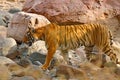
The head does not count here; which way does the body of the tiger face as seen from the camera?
to the viewer's left

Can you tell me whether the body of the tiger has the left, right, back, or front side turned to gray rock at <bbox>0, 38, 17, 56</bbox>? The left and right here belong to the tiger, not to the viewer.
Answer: front

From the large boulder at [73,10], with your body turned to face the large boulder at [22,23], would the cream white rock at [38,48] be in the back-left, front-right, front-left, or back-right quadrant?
front-left

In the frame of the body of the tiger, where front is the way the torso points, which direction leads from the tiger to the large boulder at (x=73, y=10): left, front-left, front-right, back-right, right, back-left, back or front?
right

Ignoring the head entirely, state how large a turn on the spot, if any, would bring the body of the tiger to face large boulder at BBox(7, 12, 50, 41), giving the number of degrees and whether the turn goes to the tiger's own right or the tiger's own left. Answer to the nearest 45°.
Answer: approximately 45° to the tiger's own right

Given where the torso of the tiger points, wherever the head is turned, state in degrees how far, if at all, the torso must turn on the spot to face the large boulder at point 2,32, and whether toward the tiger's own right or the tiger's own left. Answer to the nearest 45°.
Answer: approximately 45° to the tiger's own right

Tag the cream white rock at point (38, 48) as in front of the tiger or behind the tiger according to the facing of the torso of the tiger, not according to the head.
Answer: in front

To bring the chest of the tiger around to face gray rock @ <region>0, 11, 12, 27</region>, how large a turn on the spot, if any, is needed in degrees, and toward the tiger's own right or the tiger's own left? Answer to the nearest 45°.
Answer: approximately 45° to the tiger's own right
